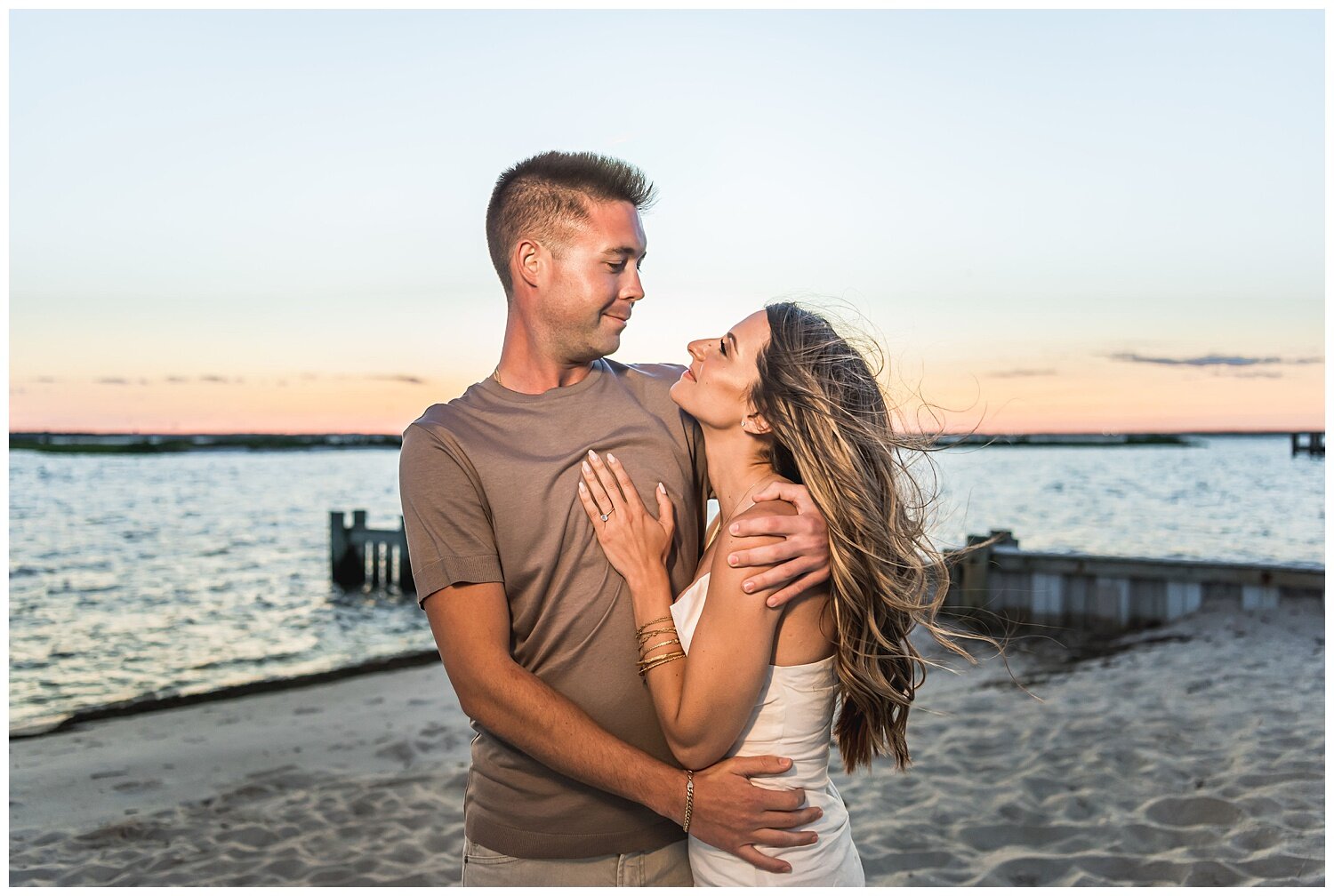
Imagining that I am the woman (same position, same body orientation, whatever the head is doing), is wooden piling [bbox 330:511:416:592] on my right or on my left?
on my right

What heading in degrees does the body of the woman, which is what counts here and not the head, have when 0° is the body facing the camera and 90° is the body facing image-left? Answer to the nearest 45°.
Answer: approximately 90°

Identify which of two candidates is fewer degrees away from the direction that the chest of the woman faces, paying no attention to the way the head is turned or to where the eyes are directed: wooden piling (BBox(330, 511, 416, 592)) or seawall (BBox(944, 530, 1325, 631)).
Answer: the wooden piling

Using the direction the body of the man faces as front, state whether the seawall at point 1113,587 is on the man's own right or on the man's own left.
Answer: on the man's own left

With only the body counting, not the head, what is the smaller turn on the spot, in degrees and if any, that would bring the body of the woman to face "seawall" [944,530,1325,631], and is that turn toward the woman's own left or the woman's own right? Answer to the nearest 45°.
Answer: approximately 90° to the woman's own right

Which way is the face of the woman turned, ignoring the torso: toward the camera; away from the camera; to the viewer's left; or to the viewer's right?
to the viewer's left

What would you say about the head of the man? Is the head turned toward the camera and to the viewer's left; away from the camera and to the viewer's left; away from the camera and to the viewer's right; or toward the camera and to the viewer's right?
toward the camera and to the viewer's right

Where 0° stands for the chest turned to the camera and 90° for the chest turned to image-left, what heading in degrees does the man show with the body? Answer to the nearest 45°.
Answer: approximately 315°
